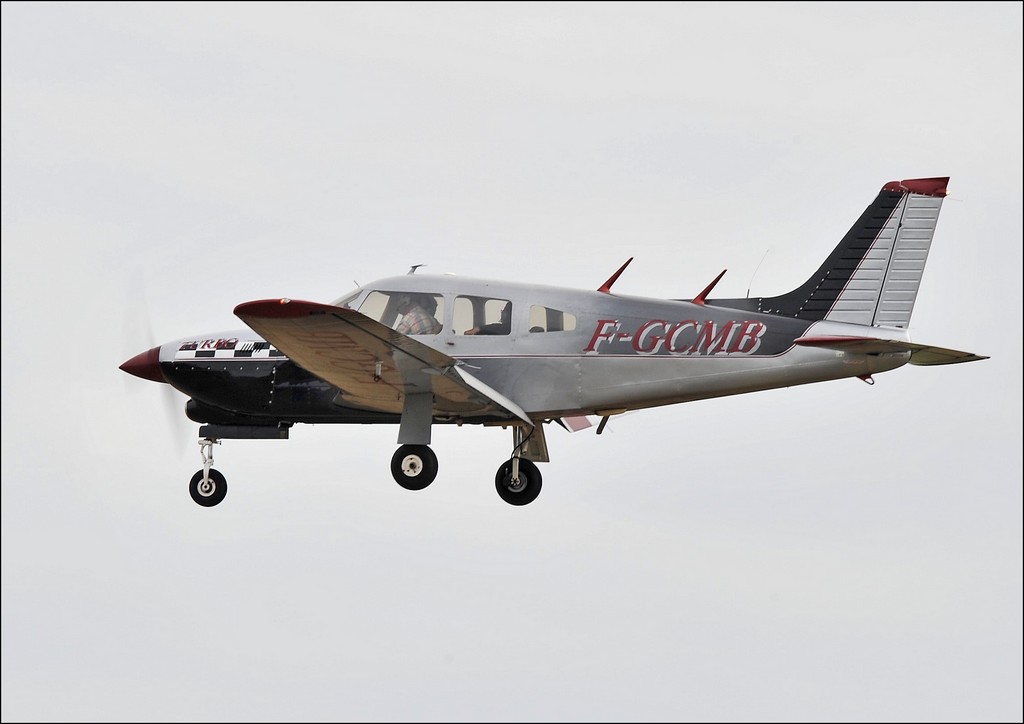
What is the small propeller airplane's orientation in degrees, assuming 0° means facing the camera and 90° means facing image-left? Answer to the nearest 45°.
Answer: approximately 90°
